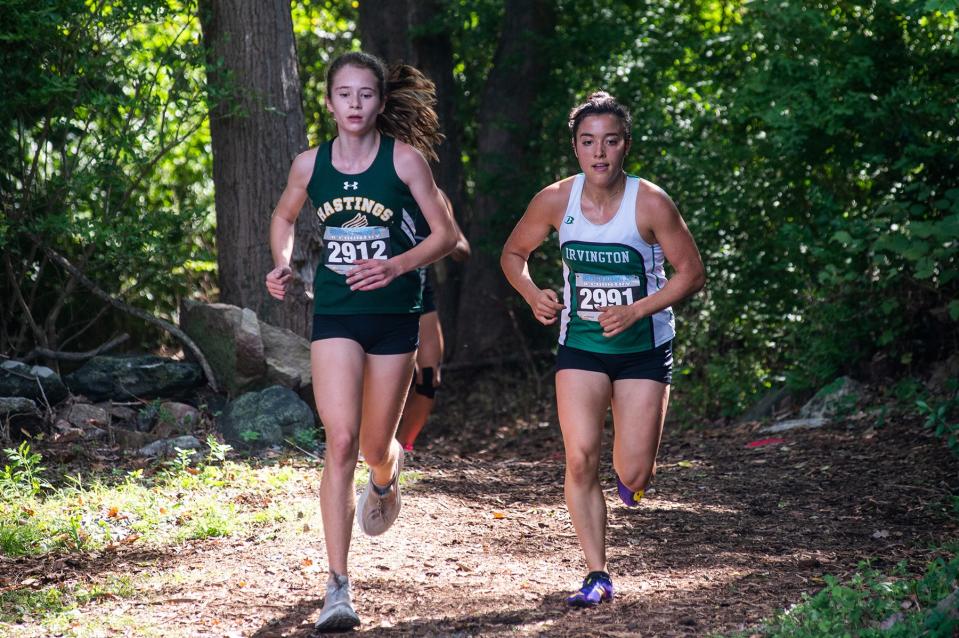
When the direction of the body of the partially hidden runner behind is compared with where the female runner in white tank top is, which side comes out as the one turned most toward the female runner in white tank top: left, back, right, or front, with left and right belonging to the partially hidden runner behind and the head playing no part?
front

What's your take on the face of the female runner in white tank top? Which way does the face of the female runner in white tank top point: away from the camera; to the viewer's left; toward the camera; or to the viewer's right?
toward the camera

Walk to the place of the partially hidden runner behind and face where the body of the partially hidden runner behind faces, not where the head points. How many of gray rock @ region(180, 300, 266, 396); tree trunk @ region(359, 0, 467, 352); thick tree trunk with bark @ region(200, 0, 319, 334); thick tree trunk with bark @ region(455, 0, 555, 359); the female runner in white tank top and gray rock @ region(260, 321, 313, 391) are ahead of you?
1

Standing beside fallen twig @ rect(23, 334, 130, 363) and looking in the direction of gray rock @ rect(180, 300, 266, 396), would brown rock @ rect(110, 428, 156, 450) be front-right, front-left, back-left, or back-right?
front-right

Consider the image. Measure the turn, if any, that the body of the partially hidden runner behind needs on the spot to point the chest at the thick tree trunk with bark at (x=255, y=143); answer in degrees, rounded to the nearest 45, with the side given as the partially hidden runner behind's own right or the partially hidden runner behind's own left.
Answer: approximately 135° to the partially hidden runner behind's own right

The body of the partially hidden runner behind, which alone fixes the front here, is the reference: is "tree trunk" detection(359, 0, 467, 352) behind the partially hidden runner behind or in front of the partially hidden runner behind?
behind

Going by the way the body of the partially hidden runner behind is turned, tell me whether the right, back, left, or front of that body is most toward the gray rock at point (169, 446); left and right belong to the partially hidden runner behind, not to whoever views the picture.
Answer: right

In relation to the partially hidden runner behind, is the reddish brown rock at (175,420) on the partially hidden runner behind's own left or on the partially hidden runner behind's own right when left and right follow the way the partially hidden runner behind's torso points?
on the partially hidden runner behind's own right

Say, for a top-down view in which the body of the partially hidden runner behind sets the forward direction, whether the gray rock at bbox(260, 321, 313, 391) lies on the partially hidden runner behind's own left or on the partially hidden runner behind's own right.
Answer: on the partially hidden runner behind's own right

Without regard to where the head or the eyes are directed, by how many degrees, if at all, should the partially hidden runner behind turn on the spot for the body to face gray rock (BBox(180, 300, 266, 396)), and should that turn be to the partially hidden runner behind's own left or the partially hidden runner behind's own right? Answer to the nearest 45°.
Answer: approximately 135° to the partially hidden runner behind's own right

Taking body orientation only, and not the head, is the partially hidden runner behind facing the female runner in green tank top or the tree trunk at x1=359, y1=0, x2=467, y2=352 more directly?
the female runner in green tank top

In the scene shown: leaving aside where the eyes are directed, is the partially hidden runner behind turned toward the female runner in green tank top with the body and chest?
yes

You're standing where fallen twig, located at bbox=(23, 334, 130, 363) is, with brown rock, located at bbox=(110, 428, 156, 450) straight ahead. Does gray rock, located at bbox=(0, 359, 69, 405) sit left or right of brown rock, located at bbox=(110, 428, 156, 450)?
right

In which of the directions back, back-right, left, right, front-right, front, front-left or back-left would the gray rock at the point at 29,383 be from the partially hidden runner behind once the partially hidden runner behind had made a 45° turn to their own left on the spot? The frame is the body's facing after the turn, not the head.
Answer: back-right

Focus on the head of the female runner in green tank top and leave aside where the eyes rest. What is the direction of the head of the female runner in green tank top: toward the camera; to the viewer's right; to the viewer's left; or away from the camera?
toward the camera

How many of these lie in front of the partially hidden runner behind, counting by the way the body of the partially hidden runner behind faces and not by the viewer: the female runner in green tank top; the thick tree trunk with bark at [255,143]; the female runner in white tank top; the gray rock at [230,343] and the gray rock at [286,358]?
2

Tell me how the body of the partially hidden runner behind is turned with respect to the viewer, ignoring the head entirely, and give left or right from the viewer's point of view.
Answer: facing the viewer
